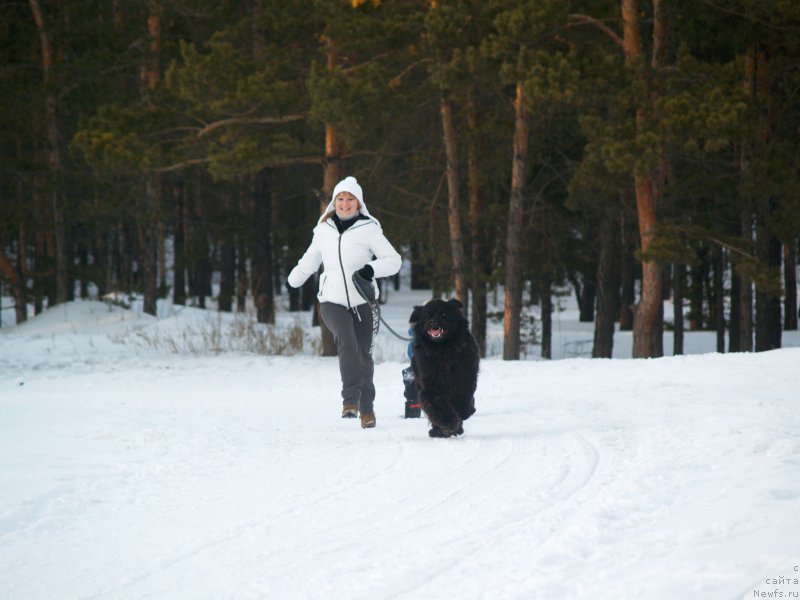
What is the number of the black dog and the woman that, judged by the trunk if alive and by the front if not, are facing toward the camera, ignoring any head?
2

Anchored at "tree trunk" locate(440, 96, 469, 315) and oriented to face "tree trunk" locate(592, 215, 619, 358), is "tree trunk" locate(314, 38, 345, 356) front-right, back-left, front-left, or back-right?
back-right

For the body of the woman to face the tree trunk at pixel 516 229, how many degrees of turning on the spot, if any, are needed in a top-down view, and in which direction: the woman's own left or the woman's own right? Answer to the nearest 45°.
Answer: approximately 180°

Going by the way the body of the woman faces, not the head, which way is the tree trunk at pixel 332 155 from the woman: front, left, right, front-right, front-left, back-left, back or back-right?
back

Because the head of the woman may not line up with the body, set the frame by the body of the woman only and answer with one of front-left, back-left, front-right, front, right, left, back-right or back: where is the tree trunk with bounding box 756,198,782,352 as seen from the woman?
back-left

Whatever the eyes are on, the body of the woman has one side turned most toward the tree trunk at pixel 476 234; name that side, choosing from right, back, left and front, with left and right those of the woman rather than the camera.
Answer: back

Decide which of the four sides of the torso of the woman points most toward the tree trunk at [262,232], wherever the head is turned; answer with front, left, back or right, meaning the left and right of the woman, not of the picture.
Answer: back

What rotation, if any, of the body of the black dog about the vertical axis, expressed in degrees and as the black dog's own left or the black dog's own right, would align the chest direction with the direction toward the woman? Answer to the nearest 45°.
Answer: approximately 135° to the black dog's own right

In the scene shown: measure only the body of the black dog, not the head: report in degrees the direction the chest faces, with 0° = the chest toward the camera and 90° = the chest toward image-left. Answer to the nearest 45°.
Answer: approximately 0°

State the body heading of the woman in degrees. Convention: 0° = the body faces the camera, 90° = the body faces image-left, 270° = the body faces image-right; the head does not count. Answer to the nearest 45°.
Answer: approximately 0°

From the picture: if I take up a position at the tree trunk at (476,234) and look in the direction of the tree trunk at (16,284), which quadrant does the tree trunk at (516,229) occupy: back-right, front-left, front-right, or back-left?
back-left
